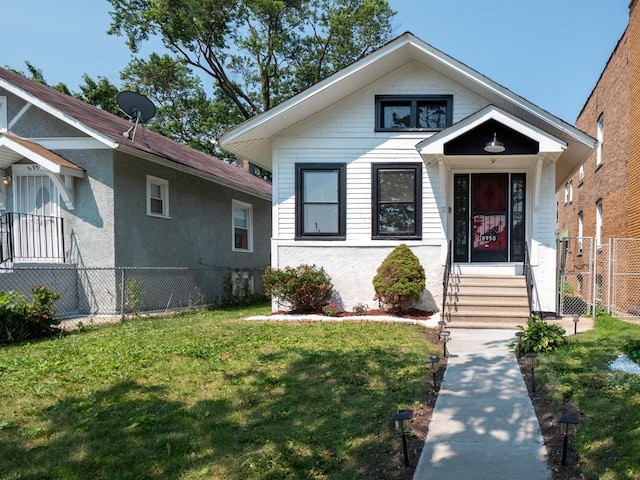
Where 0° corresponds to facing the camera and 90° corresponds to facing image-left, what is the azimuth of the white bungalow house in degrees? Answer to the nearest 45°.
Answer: approximately 0°

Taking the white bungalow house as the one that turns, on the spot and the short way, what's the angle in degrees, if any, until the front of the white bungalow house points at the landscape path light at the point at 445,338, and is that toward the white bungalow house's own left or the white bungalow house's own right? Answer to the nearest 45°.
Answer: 0° — it already faces it

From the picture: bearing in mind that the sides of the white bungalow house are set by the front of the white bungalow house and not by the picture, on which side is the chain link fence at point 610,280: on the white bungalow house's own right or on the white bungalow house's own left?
on the white bungalow house's own left

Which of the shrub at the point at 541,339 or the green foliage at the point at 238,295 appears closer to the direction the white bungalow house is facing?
the shrub

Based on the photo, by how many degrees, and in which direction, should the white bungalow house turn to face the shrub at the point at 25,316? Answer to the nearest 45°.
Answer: approximately 45° to its right

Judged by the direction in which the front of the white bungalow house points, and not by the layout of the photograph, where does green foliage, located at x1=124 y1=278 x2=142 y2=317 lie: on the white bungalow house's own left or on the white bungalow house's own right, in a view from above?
on the white bungalow house's own right

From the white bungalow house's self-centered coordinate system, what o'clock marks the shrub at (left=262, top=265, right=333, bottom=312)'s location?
The shrub is roughly at 2 o'clock from the white bungalow house.

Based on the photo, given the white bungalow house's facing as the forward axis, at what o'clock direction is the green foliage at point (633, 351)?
The green foliage is roughly at 11 o'clock from the white bungalow house.

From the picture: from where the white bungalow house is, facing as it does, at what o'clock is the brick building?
The brick building is roughly at 8 o'clock from the white bungalow house.

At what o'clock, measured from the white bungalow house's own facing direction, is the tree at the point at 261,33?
The tree is roughly at 5 o'clock from the white bungalow house.

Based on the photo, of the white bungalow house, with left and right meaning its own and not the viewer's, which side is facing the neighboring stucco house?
right
